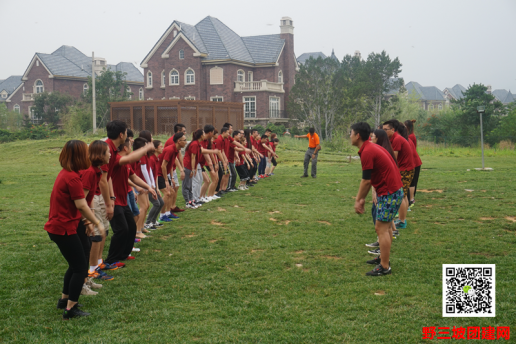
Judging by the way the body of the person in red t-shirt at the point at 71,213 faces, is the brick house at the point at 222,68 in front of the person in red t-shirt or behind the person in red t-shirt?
in front

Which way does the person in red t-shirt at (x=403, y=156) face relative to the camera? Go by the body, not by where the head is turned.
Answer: to the viewer's left

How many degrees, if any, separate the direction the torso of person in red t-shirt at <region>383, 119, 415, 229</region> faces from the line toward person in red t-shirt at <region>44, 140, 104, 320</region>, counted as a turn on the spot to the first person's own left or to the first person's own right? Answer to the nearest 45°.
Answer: approximately 45° to the first person's own left

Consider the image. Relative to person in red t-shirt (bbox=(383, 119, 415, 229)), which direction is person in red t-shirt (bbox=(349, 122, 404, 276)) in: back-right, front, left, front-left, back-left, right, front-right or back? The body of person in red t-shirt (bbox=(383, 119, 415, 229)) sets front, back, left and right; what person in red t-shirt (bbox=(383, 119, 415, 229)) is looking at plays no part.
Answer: left

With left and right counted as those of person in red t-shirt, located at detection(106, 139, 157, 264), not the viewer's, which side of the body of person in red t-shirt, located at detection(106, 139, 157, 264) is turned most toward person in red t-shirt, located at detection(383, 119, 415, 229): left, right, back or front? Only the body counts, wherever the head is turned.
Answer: front

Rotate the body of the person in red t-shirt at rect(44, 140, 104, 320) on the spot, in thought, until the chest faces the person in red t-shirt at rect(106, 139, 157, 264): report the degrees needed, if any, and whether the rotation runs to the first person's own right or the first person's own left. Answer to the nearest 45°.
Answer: approximately 45° to the first person's own left

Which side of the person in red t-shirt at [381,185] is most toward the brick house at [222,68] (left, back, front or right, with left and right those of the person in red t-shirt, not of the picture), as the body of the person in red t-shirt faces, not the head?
right

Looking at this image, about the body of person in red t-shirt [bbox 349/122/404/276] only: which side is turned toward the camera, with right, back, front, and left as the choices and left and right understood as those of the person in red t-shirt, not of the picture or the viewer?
left

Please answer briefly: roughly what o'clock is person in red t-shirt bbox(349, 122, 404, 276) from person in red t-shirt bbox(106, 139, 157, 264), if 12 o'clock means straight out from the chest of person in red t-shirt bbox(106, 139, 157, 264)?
person in red t-shirt bbox(349, 122, 404, 276) is roughly at 1 o'clock from person in red t-shirt bbox(106, 139, 157, 264).

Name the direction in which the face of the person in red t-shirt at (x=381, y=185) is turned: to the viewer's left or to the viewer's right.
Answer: to the viewer's left

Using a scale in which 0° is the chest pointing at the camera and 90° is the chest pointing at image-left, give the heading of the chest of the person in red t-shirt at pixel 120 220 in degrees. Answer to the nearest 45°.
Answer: approximately 270°

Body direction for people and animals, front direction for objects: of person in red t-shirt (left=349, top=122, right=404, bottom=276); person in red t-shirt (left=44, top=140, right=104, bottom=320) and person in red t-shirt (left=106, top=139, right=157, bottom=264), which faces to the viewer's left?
person in red t-shirt (left=349, top=122, right=404, bottom=276)

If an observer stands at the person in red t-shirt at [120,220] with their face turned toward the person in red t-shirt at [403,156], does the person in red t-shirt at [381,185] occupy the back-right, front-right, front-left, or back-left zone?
front-right

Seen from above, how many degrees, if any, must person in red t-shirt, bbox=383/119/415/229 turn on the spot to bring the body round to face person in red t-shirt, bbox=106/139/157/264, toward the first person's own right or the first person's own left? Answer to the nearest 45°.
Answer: approximately 45° to the first person's own left
